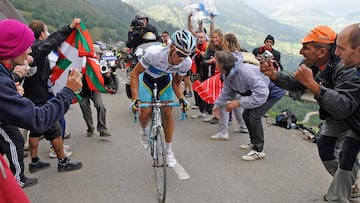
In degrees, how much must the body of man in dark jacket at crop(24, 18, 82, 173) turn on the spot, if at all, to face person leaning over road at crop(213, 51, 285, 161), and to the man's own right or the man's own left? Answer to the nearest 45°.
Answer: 0° — they already face them

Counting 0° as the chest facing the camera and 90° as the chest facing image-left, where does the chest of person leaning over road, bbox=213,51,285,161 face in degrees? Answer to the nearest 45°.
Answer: approximately 90°

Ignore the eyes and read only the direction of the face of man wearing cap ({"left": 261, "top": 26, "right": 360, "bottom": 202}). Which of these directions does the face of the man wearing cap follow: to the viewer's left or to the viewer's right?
to the viewer's left

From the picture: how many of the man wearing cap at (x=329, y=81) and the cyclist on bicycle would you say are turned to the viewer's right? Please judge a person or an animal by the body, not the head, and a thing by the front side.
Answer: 0

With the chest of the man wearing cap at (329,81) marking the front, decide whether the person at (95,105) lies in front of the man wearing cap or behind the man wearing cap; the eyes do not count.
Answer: in front

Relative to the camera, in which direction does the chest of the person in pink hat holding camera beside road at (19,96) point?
to the viewer's right

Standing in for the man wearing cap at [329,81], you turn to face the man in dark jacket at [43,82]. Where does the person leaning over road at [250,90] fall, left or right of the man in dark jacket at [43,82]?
right

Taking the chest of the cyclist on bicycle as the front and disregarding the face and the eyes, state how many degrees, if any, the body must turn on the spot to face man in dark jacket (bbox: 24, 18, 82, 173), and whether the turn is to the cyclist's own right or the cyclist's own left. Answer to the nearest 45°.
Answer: approximately 90° to the cyclist's own right

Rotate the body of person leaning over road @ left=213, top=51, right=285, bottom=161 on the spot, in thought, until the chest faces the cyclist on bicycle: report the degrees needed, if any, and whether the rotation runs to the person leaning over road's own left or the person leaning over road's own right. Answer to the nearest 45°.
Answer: approximately 45° to the person leaning over road's own left

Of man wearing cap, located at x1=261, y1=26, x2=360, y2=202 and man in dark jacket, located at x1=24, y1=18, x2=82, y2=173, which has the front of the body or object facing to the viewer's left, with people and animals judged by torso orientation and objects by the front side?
the man wearing cap

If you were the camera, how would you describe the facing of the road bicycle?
facing the viewer

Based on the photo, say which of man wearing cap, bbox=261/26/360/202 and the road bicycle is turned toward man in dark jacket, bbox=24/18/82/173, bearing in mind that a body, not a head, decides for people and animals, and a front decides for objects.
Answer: the man wearing cap

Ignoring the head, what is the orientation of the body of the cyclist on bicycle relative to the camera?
toward the camera

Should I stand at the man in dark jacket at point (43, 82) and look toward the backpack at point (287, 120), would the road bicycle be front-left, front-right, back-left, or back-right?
front-right

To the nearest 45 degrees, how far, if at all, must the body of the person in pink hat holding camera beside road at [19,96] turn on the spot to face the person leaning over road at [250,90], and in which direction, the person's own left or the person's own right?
approximately 45° to the person's own left

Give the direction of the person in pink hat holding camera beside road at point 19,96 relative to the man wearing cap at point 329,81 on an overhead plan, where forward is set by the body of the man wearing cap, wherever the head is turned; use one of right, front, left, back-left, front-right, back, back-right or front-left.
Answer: front-left

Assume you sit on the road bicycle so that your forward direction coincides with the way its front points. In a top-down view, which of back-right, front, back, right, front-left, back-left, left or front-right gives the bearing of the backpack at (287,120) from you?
back-left

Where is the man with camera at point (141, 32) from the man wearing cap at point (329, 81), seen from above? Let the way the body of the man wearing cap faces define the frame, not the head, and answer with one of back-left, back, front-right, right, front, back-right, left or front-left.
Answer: front-right

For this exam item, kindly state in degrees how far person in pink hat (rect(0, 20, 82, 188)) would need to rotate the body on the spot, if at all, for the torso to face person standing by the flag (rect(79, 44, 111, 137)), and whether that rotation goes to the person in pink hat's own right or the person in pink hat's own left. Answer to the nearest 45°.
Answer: approximately 90° to the person in pink hat's own left

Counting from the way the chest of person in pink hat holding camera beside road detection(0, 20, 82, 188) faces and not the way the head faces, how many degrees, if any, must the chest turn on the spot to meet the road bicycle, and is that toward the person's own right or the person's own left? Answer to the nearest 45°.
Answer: approximately 45° to the person's own left
